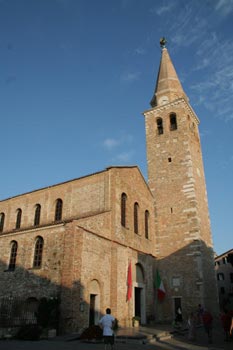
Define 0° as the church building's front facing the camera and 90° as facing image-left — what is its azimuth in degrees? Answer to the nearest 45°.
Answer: approximately 315°
